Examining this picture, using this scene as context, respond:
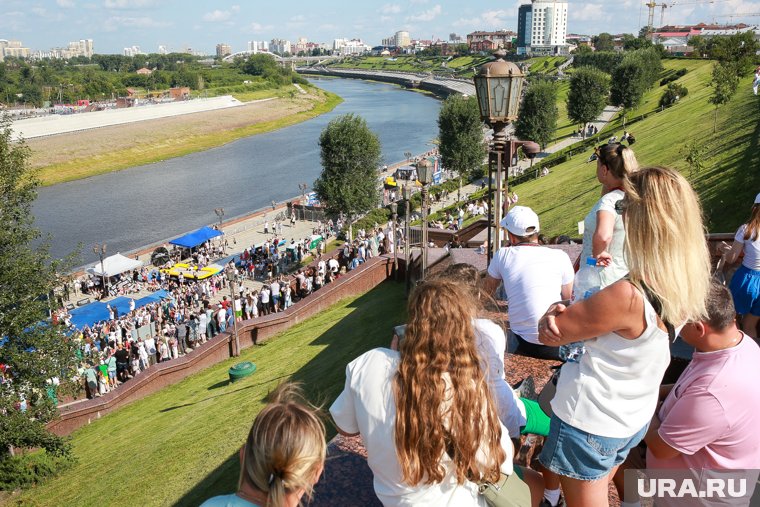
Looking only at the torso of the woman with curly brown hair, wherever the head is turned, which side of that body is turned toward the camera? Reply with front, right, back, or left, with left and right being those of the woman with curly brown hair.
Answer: back

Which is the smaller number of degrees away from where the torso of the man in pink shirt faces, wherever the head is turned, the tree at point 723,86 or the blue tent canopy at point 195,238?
the blue tent canopy

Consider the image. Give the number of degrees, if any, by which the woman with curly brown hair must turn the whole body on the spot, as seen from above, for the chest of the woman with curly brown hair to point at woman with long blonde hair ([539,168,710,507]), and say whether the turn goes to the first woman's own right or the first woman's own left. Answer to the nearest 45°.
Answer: approximately 90° to the first woman's own right

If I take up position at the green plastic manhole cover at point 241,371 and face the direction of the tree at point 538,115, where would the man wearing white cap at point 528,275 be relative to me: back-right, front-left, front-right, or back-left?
back-right

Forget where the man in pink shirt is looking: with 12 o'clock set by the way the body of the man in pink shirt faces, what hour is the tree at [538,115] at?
The tree is roughly at 1 o'clock from the man in pink shirt.

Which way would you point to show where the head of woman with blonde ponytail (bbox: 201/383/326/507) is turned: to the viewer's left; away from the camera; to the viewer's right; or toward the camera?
away from the camera

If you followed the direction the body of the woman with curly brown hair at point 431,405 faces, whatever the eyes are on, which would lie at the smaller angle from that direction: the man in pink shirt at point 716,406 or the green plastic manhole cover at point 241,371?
the green plastic manhole cover

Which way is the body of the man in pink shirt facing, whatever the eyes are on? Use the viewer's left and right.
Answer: facing away from the viewer and to the left of the viewer

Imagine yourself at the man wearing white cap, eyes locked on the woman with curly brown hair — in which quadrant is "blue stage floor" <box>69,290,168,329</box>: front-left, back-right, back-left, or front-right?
back-right

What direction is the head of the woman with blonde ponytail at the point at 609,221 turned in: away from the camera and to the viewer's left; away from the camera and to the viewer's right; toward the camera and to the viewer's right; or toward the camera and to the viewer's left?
away from the camera and to the viewer's left
